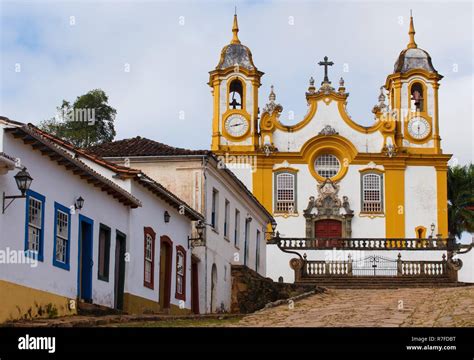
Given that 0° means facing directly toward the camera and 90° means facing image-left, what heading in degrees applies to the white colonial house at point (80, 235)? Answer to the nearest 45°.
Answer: approximately 315°

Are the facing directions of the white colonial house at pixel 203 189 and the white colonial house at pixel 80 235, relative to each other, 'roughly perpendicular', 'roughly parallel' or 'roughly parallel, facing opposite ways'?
roughly parallel

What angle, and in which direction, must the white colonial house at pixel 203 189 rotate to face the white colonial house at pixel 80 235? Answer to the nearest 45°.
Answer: approximately 45° to its right

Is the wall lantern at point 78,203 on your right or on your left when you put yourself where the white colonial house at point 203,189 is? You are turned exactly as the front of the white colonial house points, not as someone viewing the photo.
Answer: on your right

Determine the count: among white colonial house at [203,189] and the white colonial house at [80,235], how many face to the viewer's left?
0

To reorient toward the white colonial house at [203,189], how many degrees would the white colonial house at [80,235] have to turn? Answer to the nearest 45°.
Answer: approximately 135° to its left
